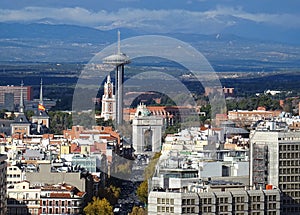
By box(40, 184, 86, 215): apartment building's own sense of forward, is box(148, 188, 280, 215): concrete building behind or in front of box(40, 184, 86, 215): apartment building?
in front

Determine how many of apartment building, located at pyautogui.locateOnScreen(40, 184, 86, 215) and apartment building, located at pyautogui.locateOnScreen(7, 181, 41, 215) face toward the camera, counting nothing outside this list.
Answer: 2

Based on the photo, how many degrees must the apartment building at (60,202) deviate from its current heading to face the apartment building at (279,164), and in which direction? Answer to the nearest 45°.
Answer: approximately 45° to its left

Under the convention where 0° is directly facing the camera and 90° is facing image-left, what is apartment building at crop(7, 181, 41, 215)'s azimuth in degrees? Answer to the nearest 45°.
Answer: approximately 0°

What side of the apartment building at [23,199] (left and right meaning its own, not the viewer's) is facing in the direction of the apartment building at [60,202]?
left

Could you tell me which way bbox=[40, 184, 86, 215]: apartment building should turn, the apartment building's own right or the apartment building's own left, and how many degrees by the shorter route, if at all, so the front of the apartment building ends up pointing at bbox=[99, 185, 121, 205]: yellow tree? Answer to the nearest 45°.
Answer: approximately 135° to the apartment building's own left

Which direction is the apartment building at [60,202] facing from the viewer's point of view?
toward the camera

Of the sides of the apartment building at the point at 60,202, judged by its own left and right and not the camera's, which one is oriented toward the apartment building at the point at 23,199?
right

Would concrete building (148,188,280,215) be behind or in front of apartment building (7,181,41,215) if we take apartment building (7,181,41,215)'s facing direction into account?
in front

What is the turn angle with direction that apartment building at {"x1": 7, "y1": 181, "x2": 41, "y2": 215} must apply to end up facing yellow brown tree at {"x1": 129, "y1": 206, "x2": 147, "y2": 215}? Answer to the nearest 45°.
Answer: approximately 45° to its left

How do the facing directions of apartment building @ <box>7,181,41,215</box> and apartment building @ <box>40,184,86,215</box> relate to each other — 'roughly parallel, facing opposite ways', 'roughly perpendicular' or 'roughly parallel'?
roughly parallel
